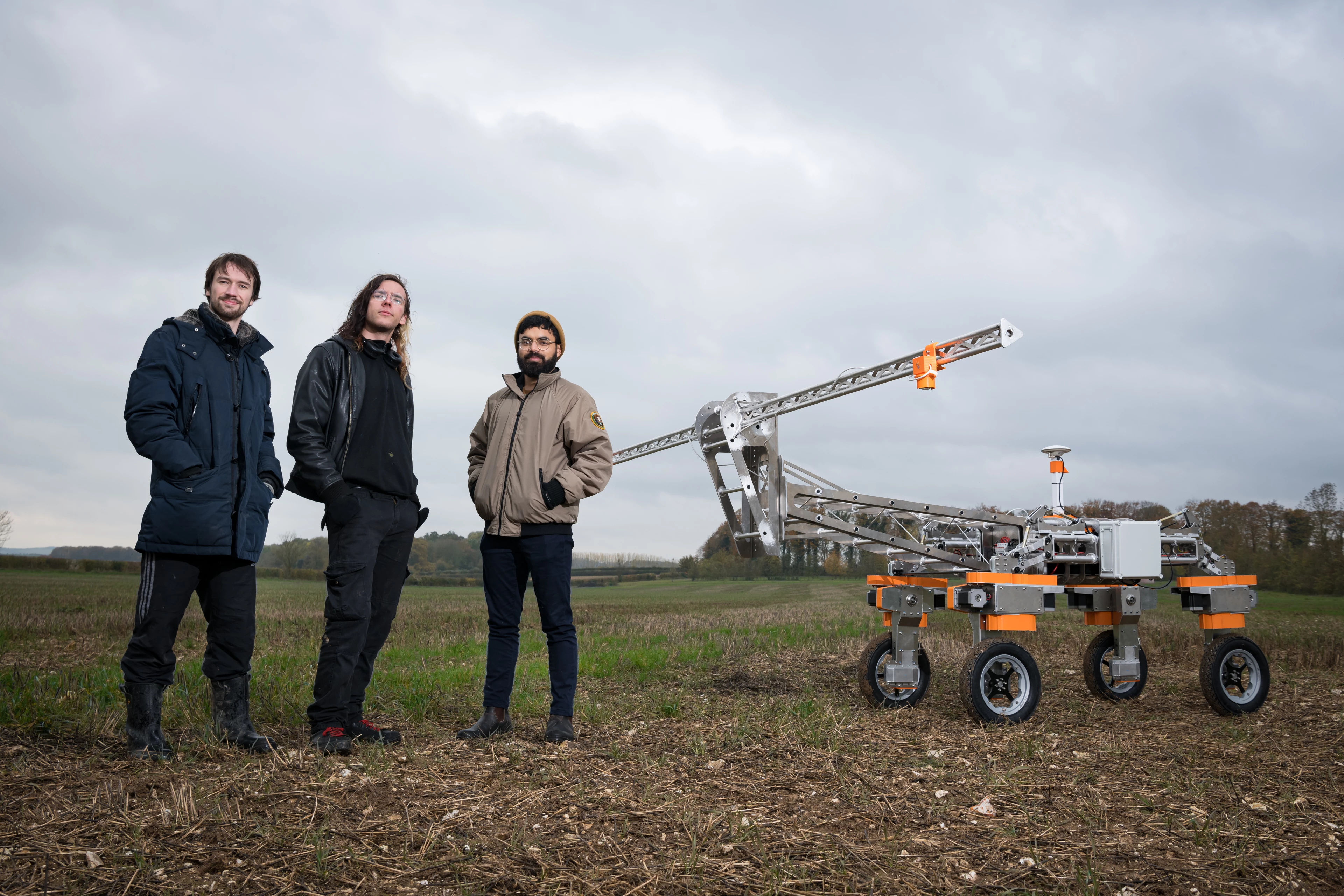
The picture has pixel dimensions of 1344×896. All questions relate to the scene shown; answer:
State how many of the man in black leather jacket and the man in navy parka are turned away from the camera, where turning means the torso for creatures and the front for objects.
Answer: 0

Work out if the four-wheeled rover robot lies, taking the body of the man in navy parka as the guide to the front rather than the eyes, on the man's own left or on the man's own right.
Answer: on the man's own left

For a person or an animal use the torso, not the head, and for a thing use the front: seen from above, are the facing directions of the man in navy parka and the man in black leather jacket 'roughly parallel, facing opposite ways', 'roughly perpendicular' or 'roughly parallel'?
roughly parallel

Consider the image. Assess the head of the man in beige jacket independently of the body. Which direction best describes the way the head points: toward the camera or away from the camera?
toward the camera

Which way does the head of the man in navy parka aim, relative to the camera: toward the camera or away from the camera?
toward the camera

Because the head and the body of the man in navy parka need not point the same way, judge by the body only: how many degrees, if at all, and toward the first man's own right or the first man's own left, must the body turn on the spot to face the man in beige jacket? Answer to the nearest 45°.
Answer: approximately 45° to the first man's own left

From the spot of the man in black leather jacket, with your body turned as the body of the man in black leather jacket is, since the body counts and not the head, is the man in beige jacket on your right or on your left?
on your left

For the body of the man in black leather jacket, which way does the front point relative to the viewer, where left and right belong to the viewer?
facing the viewer and to the right of the viewer
